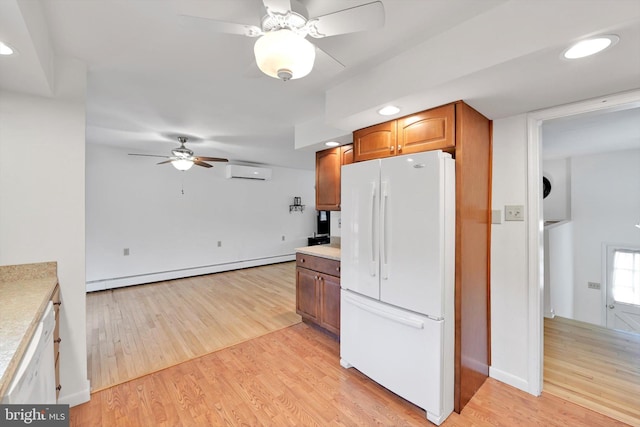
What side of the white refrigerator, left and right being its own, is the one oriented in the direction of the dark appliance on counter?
right

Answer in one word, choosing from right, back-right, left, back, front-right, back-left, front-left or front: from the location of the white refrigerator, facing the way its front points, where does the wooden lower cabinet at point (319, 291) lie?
right

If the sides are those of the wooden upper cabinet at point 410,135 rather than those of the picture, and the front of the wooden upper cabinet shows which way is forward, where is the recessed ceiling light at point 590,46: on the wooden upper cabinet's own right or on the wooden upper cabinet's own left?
on the wooden upper cabinet's own left

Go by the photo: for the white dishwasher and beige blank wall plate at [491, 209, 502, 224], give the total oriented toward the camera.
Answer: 1

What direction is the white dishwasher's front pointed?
to the viewer's right

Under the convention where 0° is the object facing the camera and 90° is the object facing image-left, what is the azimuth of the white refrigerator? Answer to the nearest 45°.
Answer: approximately 45°

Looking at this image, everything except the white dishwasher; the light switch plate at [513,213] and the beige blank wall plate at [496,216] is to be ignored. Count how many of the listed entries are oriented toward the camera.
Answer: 2

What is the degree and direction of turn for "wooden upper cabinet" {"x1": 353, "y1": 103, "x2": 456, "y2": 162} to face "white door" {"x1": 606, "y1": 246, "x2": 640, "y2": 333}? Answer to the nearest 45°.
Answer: approximately 180°

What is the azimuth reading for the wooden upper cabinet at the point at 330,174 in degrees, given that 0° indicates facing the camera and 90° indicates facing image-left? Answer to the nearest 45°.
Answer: approximately 45°

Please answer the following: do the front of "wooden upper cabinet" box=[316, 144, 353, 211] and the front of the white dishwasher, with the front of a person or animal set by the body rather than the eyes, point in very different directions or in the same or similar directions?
very different directions
